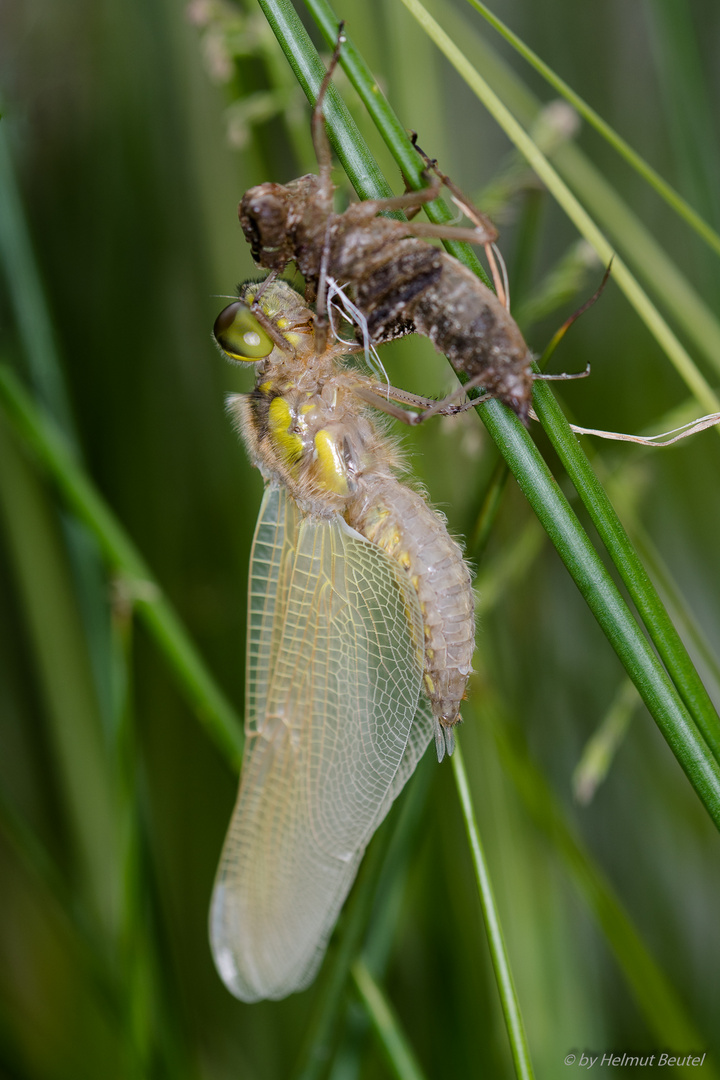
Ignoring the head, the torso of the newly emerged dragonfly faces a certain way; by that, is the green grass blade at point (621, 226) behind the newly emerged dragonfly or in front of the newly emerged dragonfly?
behind

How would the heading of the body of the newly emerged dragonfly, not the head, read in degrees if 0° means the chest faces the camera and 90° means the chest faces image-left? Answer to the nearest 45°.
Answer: approximately 90°

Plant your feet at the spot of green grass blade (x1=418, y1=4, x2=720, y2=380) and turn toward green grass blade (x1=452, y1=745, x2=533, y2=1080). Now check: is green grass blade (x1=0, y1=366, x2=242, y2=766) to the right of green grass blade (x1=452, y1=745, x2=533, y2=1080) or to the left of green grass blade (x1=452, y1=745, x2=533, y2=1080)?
right
